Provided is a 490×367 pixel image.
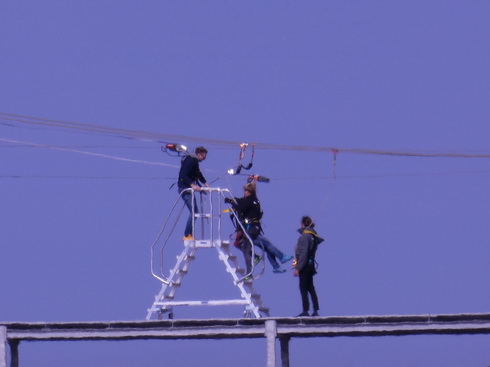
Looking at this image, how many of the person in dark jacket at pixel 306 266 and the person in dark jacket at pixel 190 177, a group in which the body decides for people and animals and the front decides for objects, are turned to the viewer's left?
1

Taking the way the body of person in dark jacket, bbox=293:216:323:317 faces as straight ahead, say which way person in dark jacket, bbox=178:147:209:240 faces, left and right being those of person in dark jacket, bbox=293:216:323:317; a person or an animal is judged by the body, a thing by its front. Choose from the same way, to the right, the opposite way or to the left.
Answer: the opposite way

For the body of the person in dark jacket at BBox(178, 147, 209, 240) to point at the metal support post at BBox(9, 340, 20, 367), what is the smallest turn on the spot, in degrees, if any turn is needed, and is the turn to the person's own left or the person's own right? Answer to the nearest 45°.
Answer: approximately 135° to the person's own left

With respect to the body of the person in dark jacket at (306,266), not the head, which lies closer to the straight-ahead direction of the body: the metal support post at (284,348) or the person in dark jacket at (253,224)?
the person in dark jacket

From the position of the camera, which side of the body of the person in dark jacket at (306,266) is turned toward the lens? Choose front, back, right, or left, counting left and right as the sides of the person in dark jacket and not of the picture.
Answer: left

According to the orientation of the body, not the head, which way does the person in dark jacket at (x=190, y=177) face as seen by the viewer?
to the viewer's right
